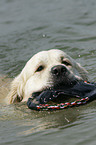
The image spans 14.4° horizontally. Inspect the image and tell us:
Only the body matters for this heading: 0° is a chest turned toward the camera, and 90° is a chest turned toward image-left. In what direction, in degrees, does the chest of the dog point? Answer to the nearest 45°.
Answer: approximately 315°
